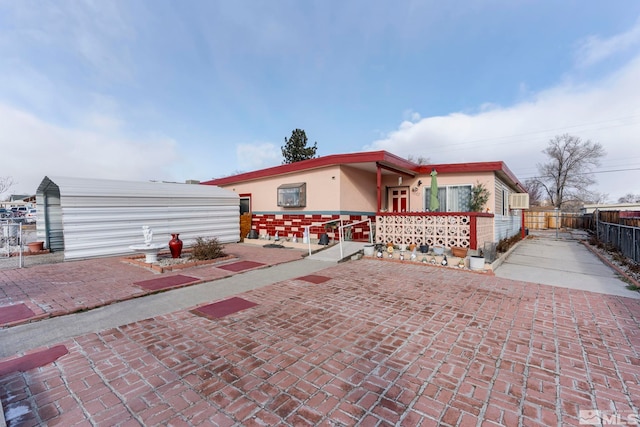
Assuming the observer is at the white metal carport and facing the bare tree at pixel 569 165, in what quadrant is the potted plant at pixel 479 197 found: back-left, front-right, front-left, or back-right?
front-right

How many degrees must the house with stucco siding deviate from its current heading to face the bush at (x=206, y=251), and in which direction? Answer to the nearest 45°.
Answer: approximately 45° to its right

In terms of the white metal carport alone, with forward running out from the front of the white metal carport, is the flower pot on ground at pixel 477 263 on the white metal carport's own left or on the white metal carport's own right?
on the white metal carport's own left

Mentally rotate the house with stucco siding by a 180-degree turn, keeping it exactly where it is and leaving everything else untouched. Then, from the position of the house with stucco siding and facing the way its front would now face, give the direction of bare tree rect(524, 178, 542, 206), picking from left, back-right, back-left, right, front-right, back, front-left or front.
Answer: front-right

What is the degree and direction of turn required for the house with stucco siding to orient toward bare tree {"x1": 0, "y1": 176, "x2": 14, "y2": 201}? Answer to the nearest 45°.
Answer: approximately 90° to its right

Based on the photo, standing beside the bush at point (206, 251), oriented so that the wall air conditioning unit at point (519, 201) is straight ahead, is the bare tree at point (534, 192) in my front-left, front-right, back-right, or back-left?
front-left

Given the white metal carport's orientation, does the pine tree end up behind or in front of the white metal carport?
behind

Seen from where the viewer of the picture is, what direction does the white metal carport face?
facing the viewer and to the left of the viewer

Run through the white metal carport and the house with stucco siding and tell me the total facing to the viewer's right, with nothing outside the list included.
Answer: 0

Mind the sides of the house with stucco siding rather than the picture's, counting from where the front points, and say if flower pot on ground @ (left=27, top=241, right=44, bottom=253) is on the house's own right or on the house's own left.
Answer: on the house's own right

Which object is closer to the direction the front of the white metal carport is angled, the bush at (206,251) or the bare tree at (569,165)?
the bush

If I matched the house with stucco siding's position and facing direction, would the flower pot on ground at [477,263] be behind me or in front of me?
in front

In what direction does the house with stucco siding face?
toward the camera

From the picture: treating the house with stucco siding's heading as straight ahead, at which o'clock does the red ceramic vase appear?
The red ceramic vase is roughly at 2 o'clock from the house with stucco siding.

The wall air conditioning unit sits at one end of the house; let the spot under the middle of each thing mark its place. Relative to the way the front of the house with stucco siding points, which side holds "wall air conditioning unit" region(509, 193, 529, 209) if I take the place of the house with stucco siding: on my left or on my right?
on my left
